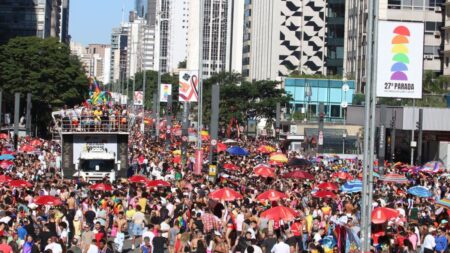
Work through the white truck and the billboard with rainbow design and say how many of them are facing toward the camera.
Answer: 2

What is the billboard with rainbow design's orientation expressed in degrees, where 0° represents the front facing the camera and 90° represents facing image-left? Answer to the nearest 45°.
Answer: approximately 0°

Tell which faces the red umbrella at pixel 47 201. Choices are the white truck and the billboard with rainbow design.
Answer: the white truck

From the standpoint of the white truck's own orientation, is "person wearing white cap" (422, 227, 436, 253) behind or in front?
in front

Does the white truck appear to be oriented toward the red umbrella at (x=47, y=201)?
yes

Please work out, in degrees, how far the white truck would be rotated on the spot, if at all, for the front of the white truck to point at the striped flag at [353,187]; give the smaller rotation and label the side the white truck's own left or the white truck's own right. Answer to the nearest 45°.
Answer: approximately 45° to the white truck's own left
